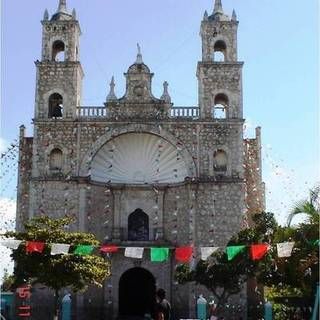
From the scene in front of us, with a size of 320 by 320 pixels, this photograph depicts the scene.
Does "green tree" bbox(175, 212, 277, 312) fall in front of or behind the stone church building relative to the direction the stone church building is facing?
in front

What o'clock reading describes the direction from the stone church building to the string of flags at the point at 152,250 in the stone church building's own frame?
The string of flags is roughly at 12 o'clock from the stone church building.

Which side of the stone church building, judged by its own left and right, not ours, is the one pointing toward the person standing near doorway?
front

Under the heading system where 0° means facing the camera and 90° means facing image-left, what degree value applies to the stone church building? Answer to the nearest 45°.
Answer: approximately 0°

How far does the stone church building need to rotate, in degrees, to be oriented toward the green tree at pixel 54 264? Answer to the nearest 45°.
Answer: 0° — it already faces it
